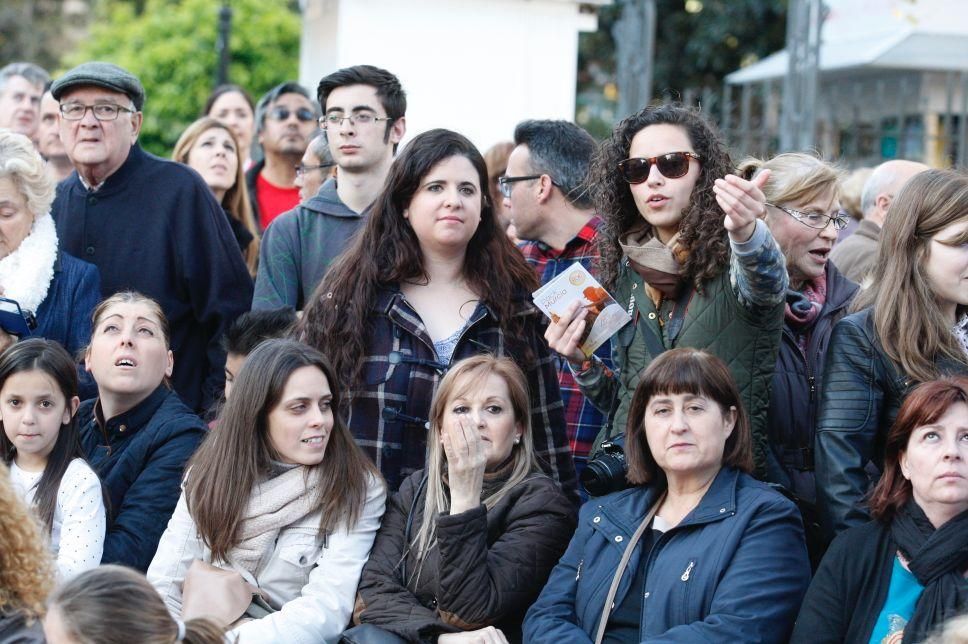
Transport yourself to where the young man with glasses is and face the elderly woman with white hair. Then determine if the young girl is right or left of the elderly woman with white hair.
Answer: left

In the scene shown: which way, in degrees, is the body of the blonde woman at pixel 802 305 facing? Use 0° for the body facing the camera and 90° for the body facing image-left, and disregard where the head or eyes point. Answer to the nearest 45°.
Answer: approximately 315°

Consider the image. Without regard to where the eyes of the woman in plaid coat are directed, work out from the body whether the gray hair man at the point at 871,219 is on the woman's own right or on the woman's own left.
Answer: on the woman's own left

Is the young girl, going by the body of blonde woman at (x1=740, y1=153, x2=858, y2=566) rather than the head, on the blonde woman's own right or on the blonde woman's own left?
on the blonde woman's own right

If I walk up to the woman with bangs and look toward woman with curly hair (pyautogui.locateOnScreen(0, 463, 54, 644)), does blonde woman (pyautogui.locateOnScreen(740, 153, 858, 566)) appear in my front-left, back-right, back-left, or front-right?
back-right
